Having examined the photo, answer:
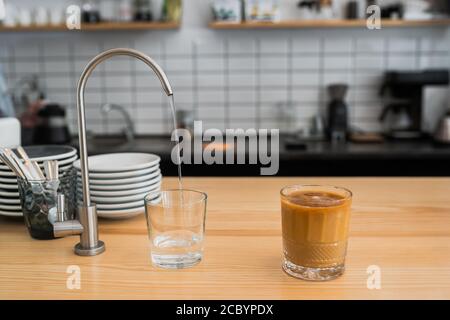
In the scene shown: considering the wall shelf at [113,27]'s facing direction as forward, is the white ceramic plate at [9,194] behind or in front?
in front

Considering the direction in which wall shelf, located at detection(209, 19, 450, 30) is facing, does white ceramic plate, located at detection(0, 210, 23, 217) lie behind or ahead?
ahead

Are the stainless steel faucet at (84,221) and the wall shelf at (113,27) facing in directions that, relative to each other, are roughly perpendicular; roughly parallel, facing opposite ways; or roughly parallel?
roughly perpendicular

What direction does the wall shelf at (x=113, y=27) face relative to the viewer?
toward the camera

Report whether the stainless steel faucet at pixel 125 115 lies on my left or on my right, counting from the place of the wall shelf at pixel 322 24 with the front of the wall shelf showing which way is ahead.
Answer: on my right

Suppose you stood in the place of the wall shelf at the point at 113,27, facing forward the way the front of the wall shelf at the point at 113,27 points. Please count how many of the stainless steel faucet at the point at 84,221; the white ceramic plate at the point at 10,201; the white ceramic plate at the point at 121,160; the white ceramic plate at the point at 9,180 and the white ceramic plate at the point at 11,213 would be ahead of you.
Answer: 5

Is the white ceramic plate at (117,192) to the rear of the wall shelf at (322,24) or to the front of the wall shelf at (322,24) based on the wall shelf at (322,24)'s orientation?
to the front

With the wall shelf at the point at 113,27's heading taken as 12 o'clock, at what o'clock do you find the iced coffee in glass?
The iced coffee in glass is roughly at 12 o'clock from the wall shelf.

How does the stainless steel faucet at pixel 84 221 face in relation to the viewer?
to the viewer's right

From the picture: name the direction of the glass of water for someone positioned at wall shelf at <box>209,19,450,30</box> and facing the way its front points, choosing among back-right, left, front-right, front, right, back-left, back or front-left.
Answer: front

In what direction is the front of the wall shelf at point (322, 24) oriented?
toward the camera

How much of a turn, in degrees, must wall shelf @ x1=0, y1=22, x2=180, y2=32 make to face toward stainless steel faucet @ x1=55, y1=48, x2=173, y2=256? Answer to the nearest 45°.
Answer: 0° — it already faces it
